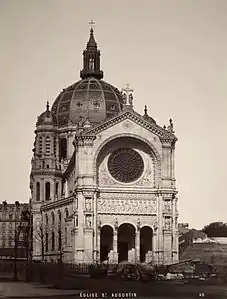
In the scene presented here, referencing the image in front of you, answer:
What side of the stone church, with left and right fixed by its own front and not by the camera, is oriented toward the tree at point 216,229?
left

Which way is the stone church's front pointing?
toward the camera
